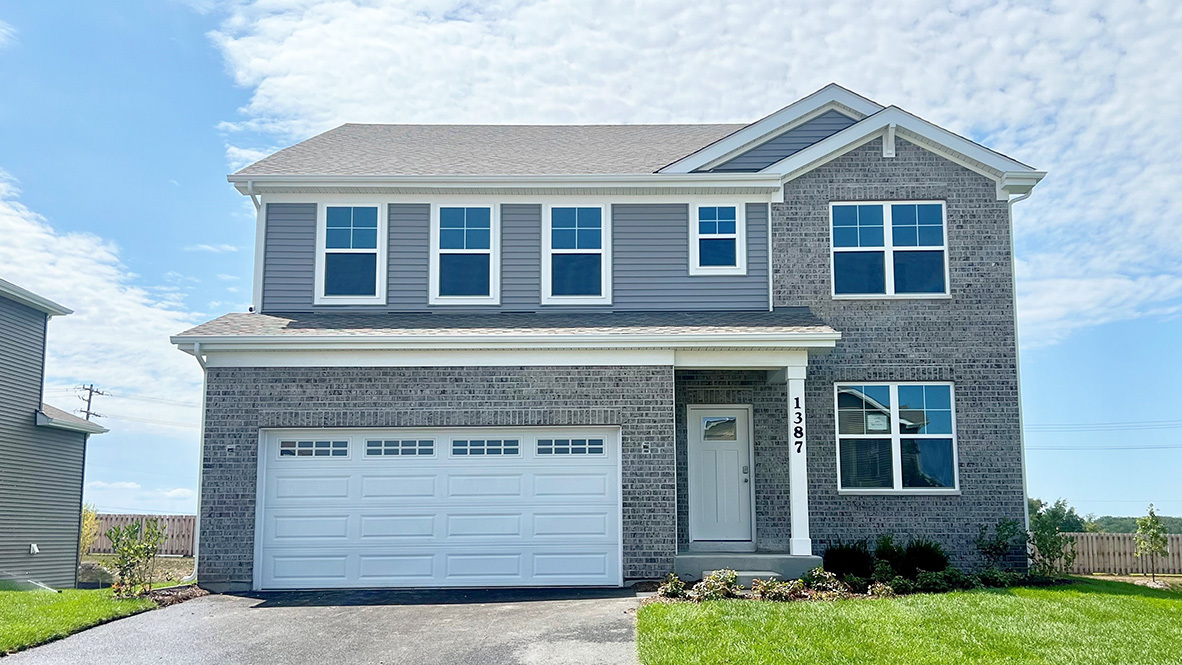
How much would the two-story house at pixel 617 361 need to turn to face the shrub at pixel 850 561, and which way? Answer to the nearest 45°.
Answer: approximately 90° to its left

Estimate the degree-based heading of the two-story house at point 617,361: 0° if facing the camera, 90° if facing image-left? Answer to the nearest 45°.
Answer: approximately 0°

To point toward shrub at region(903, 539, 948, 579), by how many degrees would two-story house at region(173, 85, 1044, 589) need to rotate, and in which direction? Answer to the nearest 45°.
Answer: approximately 90° to its left
